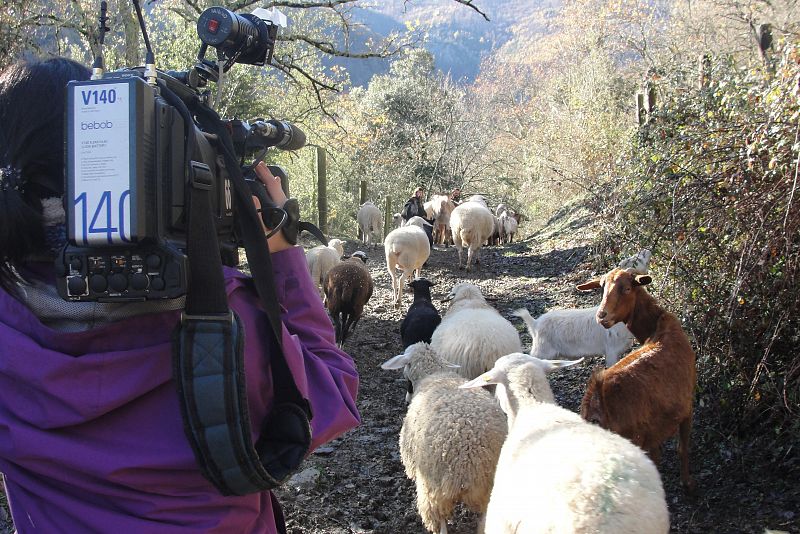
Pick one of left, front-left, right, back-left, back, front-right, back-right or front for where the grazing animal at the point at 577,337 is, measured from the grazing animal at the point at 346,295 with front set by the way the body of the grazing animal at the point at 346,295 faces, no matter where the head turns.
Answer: back-right

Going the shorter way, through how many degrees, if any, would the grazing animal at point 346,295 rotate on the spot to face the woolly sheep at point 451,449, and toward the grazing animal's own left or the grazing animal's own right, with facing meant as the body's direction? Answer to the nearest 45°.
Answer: approximately 180°

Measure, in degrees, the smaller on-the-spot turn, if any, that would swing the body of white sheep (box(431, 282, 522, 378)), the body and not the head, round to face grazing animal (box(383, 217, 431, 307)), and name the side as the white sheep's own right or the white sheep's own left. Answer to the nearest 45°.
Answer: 0° — it already faces it

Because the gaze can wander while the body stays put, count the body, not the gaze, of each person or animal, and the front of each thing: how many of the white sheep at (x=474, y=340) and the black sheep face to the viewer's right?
0

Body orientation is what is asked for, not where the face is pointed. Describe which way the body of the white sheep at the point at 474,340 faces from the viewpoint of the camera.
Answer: away from the camera

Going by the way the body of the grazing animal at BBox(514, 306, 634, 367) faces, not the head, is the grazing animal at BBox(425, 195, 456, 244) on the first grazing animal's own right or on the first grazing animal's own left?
on the first grazing animal's own left

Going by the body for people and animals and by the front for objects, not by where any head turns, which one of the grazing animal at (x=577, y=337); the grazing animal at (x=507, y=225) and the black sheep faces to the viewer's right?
the grazing animal at (x=577, y=337)
